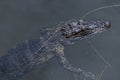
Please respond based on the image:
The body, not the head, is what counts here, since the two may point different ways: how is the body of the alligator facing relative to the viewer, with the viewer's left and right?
facing away from the viewer and to the right of the viewer
